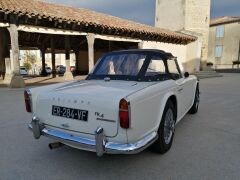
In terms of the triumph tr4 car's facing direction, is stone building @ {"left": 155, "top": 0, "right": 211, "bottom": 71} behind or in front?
in front

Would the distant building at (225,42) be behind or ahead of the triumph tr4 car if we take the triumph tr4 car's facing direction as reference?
ahead

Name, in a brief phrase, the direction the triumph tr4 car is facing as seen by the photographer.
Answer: facing away from the viewer and to the right of the viewer
